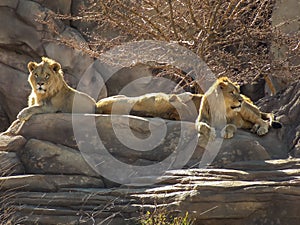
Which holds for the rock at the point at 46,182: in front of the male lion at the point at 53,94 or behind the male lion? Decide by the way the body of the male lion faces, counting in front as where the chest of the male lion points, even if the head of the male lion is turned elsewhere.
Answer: in front

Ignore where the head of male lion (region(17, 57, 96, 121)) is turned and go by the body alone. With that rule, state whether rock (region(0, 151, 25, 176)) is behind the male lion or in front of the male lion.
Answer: in front

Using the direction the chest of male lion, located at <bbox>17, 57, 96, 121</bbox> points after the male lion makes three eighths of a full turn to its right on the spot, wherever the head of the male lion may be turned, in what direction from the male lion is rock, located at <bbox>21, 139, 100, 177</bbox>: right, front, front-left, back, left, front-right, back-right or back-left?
back

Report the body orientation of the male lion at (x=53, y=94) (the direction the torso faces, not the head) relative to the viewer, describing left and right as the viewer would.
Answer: facing the viewer and to the left of the viewer

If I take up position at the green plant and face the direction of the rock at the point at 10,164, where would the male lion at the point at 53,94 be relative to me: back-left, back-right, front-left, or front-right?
front-right

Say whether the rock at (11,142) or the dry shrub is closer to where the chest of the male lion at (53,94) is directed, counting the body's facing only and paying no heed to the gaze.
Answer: the rock

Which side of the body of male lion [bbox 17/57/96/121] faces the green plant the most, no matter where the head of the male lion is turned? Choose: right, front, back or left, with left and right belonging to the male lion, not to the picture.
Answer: left

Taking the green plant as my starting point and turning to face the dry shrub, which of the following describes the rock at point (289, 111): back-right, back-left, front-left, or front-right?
front-right

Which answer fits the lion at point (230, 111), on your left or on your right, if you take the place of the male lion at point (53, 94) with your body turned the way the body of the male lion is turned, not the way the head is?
on your left
